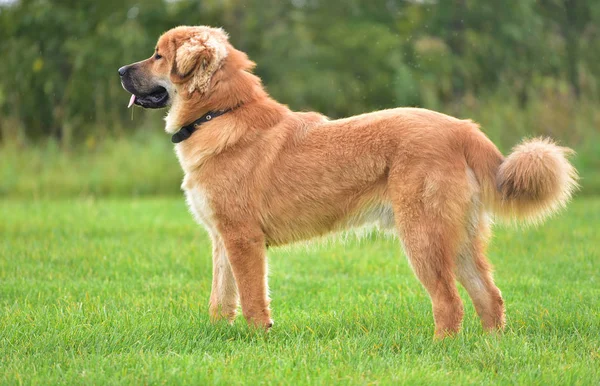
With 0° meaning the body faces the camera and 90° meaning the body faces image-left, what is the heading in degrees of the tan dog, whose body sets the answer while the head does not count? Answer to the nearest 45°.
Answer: approximately 90°
